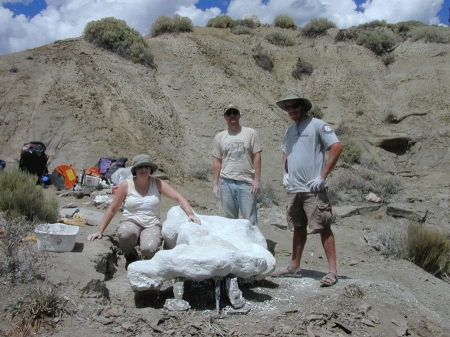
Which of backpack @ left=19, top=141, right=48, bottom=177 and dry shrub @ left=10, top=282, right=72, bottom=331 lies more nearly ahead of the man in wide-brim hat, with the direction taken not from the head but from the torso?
the dry shrub

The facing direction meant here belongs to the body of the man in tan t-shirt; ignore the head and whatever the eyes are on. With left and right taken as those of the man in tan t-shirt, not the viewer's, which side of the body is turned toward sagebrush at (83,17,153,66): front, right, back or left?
back

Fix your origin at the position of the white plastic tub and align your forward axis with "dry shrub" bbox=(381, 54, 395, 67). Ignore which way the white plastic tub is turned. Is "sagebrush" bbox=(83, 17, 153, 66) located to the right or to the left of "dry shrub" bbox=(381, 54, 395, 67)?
left

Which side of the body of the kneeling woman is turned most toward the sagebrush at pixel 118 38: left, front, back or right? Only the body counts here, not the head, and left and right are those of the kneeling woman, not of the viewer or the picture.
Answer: back

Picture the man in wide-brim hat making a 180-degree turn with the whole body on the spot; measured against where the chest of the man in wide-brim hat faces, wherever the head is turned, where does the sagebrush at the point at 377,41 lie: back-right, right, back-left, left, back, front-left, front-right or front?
front-left

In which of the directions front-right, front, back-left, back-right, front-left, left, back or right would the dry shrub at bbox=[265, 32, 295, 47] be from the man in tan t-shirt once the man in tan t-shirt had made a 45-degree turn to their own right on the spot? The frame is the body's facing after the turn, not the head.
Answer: back-right

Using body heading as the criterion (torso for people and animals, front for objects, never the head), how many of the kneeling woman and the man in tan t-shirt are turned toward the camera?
2

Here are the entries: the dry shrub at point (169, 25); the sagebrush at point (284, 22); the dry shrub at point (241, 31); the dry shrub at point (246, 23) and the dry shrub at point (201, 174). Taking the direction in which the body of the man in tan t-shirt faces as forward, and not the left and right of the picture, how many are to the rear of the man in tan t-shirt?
5

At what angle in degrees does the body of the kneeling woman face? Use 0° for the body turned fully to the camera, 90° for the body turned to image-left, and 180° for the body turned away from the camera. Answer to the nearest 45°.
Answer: approximately 0°

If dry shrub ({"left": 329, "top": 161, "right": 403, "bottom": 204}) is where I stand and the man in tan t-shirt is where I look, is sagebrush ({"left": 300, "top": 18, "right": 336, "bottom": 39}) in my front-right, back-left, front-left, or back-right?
back-right

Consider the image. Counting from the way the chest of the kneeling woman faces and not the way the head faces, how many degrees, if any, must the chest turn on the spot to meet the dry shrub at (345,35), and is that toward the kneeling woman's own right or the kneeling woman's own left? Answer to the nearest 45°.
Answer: approximately 135° to the kneeling woman's own left

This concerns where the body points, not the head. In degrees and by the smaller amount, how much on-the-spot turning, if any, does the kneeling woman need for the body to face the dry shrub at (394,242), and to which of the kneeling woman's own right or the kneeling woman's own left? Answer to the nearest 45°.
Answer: approximately 90° to the kneeling woman's own left

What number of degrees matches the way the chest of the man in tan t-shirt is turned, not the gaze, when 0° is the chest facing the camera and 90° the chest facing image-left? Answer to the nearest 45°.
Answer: approximately 0°
